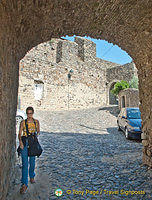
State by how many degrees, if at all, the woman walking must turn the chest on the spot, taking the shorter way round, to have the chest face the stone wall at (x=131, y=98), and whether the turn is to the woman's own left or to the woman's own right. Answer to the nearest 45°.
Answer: approximately 135° to the woman's own left

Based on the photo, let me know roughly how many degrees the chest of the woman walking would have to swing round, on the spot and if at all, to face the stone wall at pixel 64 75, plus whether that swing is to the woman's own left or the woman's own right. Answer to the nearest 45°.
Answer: approximately 180°

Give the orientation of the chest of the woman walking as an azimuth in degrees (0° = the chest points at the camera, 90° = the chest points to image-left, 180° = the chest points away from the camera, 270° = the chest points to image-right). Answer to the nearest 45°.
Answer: approximately 0°
